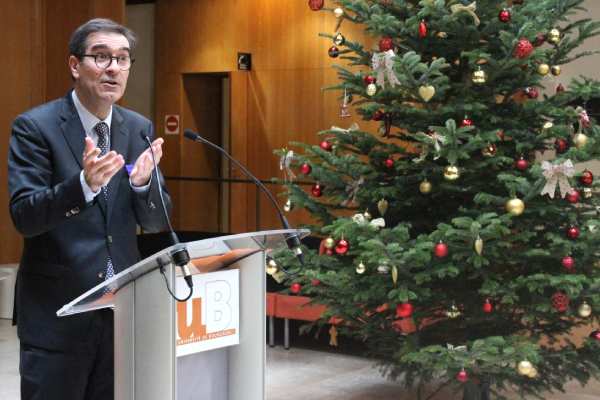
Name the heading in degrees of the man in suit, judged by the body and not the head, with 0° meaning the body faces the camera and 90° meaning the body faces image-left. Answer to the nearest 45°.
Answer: approximately 315°

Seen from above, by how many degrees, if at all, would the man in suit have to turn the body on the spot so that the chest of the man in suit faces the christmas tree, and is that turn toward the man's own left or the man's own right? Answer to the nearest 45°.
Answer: approximately 90° to the man's own left

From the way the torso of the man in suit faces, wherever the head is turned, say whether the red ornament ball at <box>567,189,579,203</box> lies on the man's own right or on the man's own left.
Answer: on the man's own left

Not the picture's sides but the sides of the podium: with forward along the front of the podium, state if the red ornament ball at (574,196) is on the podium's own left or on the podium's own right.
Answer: on the podium's own left

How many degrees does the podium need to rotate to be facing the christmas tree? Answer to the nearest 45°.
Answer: approximately 90° to its left

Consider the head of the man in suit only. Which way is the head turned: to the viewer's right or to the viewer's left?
to the viewer's right

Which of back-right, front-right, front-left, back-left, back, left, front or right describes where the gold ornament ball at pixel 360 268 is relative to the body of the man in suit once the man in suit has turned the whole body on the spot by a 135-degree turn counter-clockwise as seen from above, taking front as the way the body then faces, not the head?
front-right

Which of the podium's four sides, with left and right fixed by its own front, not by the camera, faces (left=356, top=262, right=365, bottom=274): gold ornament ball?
left

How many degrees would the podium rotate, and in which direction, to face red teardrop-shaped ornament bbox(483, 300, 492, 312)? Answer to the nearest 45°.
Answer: approximately 90° to its left
